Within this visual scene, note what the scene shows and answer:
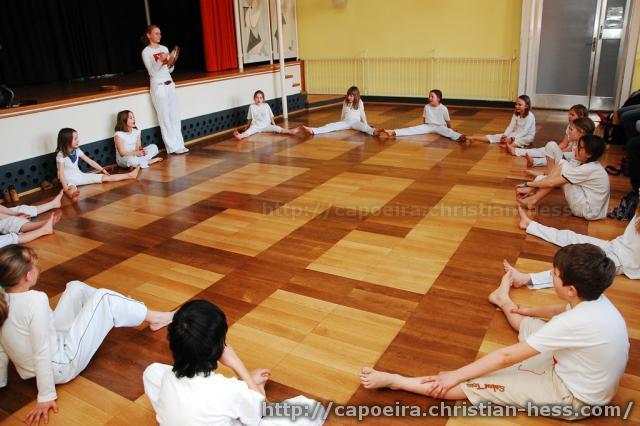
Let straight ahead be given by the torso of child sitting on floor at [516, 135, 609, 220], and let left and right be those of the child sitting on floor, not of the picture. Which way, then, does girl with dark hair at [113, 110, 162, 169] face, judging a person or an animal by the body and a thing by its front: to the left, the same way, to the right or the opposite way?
the opposite way

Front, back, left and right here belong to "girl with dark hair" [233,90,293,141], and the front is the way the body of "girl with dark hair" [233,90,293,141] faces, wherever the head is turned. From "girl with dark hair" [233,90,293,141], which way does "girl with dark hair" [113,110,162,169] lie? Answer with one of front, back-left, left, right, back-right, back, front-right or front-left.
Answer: front-right

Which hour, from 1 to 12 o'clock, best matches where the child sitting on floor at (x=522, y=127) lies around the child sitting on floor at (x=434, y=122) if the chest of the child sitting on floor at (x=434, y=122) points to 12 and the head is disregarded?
the child sitting on floor at (x=522, y=127) is roughly at 10 o'clock from the child sitting on floor at (x=434, y=122).

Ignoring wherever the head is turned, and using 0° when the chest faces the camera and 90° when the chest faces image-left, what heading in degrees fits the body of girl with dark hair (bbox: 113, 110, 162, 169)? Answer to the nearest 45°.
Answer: approximately 315°

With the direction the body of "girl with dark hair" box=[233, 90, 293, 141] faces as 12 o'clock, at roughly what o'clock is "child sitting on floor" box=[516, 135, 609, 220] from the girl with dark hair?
The child sitting on floor is roughly at 11 o'clock from the girl with dark hair.

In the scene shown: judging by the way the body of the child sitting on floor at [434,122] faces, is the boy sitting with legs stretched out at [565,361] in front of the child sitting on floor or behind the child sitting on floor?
in front

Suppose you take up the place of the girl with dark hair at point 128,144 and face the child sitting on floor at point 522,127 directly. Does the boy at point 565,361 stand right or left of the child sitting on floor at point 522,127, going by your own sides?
right

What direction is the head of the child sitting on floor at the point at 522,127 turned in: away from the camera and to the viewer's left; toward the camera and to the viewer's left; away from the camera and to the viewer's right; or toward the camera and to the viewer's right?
toward the camera and to the viewer's left

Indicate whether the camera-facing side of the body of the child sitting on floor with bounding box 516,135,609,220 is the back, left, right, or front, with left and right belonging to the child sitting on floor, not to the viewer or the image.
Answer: left

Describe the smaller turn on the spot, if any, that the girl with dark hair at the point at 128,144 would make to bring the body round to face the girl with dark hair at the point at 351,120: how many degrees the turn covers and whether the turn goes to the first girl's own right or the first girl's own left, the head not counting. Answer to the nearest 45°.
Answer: approximately 45° to the first girl's own left

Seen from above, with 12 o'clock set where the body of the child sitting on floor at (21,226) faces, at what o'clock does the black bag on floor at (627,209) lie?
The black bag on floor is roughly at 1 o'clock from the child sitting on floor.

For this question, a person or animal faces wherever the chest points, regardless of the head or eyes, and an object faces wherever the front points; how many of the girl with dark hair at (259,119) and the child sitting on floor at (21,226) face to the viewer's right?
1

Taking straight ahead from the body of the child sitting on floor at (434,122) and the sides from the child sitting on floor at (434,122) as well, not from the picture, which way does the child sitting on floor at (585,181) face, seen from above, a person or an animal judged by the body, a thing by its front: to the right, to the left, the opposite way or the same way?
to the right

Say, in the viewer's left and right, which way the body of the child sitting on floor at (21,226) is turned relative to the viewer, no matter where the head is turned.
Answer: facing to the right of the viewer

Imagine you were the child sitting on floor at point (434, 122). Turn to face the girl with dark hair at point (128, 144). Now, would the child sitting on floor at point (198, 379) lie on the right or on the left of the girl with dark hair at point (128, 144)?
left

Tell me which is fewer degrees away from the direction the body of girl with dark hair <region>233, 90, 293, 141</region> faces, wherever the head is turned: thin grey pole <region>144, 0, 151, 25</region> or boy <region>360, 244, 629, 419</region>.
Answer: the boy
